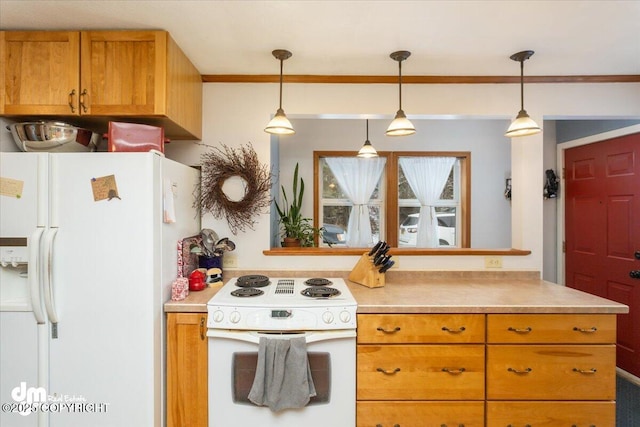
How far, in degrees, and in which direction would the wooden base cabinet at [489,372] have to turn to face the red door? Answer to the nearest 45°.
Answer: approximately 135° to its left

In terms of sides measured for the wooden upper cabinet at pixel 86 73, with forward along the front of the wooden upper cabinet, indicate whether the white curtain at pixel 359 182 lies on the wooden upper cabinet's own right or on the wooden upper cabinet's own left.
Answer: on the wooden upper cabinet's own left

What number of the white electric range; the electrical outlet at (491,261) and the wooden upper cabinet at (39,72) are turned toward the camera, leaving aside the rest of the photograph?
3

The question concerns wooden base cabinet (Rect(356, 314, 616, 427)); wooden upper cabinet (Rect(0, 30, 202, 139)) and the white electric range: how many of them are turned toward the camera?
3

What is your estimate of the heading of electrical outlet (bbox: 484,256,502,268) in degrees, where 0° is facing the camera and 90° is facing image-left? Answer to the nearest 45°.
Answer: approximately 0°

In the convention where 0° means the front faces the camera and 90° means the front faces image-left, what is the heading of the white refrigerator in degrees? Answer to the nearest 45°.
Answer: approximately 0°

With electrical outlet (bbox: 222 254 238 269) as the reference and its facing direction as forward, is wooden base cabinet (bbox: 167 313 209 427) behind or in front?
in front
